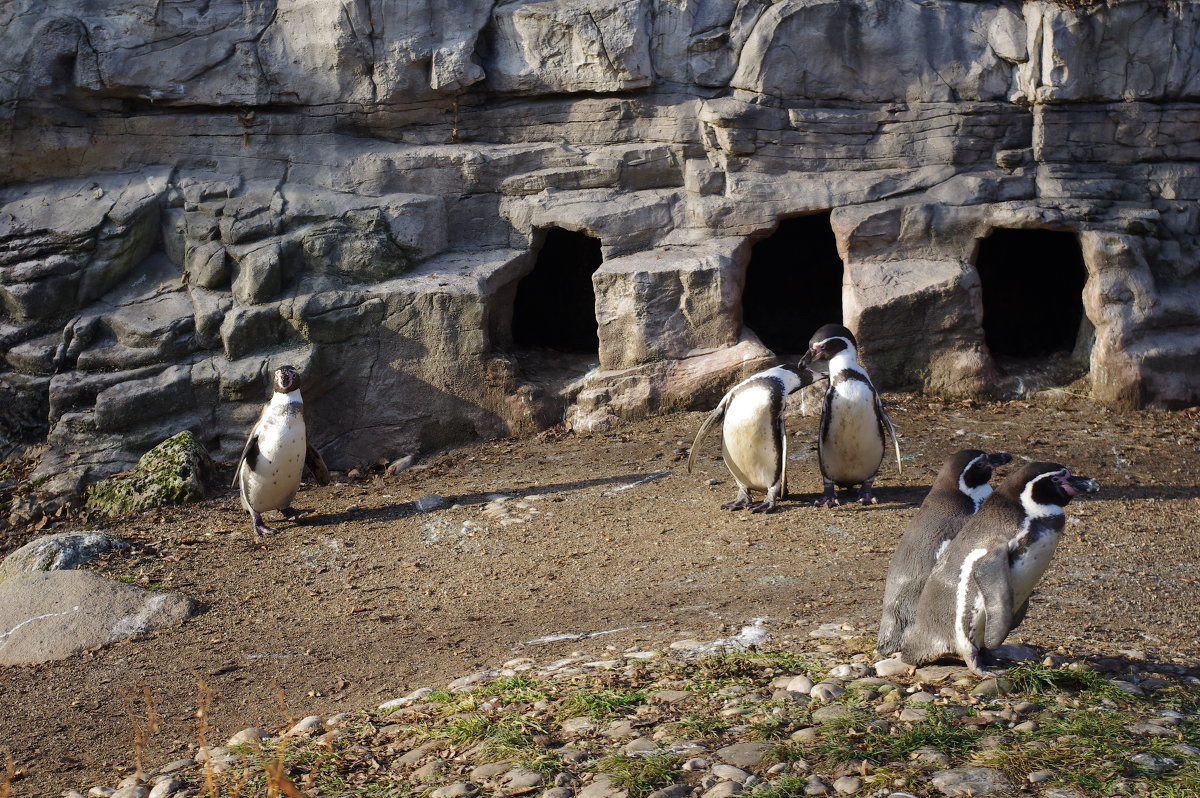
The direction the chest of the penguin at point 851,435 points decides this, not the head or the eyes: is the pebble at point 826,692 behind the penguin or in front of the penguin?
in front

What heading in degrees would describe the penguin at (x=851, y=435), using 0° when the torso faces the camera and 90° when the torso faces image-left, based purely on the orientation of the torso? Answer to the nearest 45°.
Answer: approximately 0°

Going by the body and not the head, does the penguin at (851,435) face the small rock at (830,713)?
yes

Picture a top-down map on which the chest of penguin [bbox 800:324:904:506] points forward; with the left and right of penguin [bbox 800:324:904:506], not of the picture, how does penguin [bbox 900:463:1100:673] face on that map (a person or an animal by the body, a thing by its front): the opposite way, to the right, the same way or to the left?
to the left

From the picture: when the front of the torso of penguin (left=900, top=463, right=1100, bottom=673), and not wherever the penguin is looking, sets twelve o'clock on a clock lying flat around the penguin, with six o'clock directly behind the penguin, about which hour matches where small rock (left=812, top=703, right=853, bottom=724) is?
The small rock is roughly at 4 o'clock from the penguin.

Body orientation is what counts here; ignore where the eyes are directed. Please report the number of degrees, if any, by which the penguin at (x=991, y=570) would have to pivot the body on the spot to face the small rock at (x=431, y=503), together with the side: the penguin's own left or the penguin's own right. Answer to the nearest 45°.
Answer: approximately 135° to the penguin's own left

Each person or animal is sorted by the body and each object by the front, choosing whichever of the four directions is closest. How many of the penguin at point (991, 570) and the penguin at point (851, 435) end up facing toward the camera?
1

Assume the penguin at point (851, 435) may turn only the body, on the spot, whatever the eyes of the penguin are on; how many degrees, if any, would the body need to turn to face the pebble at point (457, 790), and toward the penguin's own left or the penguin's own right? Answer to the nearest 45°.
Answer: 0° — it already faces it

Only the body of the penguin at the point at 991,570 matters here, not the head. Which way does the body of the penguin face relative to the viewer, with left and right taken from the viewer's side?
facing to the right of the viewer

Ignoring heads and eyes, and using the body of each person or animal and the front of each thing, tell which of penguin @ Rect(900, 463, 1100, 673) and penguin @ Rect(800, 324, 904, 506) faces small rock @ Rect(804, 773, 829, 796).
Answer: penguin @ Rect(800, 324, 904, 506)

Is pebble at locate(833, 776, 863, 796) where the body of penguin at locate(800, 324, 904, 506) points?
yes

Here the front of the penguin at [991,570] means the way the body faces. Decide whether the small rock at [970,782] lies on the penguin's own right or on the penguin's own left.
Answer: on the penguin's own right

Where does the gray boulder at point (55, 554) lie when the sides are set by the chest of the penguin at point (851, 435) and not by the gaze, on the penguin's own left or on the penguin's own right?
on the penguin's own right

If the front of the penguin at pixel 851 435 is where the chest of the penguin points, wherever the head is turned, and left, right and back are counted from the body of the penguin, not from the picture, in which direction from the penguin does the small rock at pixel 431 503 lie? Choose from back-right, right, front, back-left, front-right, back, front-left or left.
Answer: right
